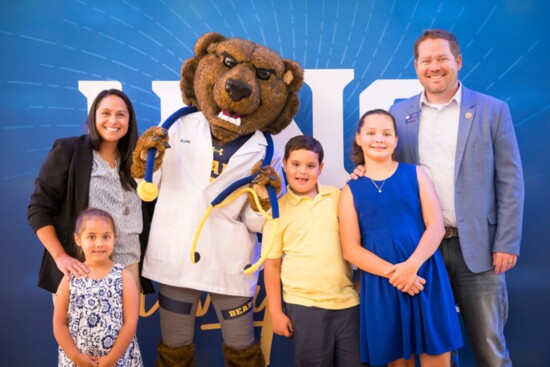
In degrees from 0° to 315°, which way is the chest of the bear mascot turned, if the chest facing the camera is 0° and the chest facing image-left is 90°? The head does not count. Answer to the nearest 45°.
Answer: approximately 0°

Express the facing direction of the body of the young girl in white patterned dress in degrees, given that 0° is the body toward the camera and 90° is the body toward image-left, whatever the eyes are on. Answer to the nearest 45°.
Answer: approximately 0°

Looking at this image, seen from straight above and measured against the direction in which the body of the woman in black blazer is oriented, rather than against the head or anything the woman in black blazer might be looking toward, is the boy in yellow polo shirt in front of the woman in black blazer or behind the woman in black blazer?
in front

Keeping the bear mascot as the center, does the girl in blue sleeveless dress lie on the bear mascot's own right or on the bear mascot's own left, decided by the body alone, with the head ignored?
on the bear mascot's own left

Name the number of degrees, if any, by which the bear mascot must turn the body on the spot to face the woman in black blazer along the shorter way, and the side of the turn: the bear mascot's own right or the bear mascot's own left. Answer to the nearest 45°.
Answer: approximately 90° to the bear mascot's own right

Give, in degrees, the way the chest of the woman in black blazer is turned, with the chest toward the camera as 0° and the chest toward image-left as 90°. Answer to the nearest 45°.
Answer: approximately 315°

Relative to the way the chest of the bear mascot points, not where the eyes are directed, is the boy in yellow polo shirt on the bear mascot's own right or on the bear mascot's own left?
on the bear mascot's own left
